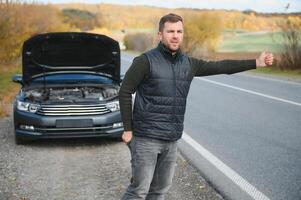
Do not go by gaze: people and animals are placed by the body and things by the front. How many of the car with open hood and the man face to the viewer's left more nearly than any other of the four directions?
0

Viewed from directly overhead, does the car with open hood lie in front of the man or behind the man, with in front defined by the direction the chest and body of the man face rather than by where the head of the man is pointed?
behind

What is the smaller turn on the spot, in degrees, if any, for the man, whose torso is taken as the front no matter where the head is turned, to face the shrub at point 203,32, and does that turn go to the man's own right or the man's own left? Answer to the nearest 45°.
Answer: approximately 135° to the man's own left

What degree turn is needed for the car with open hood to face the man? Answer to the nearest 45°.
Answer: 0° — it already faces them

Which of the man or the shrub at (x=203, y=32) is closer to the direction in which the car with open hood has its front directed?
the man

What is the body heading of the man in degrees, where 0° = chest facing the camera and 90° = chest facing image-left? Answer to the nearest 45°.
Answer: approximately 315°

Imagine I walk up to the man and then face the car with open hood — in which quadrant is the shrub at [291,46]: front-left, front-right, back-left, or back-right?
front-right

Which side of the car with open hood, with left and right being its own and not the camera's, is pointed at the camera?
front

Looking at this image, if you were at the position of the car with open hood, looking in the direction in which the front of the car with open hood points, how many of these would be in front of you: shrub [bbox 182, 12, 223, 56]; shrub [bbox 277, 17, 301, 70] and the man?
1

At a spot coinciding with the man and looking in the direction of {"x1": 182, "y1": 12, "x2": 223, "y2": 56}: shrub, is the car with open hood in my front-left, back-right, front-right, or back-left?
front-left

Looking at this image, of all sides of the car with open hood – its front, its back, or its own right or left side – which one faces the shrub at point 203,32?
back
